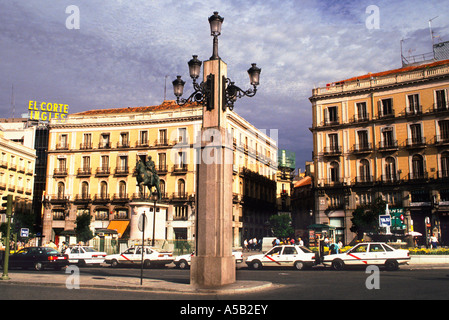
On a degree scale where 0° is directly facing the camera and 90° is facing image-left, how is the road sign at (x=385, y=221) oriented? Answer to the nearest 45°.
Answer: approximately 0°

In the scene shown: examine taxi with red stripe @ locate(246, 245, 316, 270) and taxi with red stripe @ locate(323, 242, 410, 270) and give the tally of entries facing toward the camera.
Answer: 0

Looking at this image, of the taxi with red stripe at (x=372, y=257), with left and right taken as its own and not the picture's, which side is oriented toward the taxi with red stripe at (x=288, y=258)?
front

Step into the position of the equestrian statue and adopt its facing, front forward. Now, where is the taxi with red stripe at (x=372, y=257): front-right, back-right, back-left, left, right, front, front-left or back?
left

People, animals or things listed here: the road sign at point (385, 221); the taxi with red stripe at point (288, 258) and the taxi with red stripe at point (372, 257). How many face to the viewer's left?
2

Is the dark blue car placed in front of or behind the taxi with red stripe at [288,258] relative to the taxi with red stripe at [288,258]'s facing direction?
in front

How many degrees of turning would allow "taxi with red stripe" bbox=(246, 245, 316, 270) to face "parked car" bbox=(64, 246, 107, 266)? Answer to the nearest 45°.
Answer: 0° — it already faces it

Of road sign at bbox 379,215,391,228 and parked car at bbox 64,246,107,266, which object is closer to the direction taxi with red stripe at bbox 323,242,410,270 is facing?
the parked car

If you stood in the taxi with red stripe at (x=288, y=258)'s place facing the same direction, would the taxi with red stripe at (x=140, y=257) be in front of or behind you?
in front

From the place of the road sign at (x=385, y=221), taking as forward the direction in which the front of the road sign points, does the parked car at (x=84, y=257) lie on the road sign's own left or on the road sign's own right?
on the road sign's own right

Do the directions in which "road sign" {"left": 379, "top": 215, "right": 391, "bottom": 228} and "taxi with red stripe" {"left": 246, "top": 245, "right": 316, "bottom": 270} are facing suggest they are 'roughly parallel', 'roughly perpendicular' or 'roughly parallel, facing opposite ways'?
roughly perpendicular
